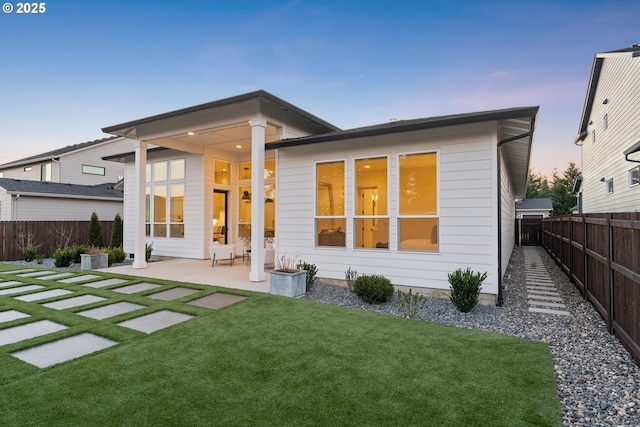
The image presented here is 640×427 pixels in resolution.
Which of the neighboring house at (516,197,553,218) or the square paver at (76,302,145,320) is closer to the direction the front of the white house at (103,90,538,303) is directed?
the square paver

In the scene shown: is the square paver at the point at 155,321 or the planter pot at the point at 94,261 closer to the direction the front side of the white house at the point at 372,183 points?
the square paver

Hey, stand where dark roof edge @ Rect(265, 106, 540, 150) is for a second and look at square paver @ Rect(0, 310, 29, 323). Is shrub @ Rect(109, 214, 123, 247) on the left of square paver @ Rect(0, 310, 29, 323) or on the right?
right

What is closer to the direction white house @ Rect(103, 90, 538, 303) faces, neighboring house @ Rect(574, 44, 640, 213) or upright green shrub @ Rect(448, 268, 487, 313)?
the upright green shrub

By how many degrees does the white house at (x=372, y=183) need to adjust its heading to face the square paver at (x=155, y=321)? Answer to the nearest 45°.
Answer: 0° — it already faces it

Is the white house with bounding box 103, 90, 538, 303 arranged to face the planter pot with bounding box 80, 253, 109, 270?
no

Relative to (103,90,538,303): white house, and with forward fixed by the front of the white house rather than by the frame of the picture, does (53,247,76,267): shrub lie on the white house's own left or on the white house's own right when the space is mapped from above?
on the white house's own right

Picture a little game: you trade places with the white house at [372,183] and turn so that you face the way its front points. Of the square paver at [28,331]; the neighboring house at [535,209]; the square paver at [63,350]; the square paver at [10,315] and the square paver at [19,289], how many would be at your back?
1

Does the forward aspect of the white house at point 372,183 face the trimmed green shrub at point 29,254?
no

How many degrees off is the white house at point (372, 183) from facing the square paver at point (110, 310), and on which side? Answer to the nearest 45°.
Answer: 0° — it already faces it

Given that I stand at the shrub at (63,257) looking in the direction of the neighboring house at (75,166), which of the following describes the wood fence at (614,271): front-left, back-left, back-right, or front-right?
back-right

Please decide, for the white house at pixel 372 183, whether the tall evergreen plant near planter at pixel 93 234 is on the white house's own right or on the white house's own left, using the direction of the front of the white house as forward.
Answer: on the white house's own right

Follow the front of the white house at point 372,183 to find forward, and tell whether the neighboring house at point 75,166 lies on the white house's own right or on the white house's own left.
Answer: on the white house's own right
